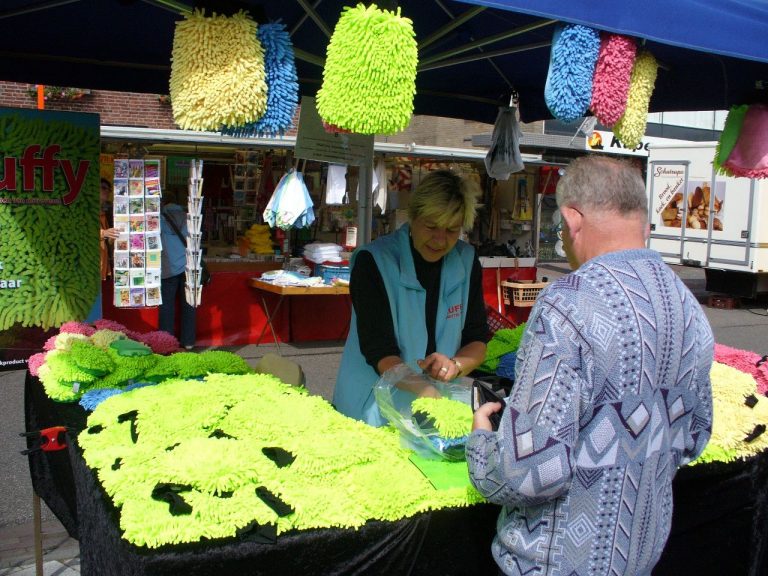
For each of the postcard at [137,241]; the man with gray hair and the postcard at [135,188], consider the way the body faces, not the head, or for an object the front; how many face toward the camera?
2

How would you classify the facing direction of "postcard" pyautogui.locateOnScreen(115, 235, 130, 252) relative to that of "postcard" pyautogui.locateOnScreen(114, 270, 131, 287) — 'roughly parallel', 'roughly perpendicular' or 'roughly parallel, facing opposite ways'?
roughly parallel

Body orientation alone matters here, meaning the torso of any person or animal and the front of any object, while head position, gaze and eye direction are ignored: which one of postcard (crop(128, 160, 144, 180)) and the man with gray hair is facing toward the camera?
the postcard

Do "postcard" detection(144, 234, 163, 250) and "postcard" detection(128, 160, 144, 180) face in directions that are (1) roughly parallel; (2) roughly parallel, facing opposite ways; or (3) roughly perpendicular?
roughly parallel

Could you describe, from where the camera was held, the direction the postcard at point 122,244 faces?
facing the viewer

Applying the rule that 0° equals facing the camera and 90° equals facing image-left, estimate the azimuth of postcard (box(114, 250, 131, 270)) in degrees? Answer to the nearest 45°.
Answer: approximately 0°

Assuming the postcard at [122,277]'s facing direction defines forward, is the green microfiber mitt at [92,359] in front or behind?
in front

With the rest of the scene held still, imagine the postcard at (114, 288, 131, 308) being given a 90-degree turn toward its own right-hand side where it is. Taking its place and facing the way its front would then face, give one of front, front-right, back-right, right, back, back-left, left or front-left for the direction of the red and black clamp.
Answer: left

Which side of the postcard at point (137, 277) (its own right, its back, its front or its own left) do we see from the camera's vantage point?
front

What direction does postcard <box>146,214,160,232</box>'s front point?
toward the camera

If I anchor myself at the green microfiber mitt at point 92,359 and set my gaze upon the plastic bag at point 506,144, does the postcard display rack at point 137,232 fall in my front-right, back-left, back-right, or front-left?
front-left

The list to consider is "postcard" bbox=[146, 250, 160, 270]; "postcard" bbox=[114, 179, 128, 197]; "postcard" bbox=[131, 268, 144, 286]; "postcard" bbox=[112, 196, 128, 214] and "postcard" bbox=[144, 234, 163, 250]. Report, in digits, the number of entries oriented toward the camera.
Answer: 5

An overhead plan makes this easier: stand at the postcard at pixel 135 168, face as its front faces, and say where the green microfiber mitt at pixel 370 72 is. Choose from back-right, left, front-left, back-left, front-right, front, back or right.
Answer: front

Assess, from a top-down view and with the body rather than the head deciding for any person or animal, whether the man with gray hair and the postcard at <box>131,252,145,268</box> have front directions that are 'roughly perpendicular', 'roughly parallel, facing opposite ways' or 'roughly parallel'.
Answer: roughly parallel, facing opposite ways

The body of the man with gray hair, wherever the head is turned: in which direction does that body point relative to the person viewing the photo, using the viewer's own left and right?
facing away from the viewer and to the left of the viewer

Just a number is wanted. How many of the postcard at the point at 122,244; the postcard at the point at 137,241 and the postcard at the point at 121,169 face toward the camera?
3
